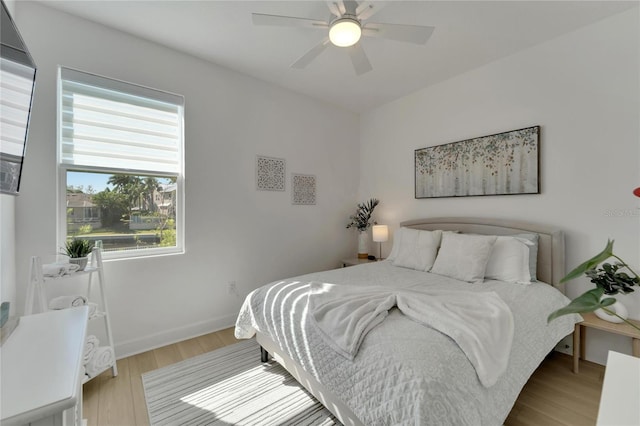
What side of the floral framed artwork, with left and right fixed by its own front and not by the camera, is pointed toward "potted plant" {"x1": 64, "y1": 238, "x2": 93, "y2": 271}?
front

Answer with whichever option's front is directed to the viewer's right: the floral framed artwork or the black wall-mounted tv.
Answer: the black wall-mounted tv

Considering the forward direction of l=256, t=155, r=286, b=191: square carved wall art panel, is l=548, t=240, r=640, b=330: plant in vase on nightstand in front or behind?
in front

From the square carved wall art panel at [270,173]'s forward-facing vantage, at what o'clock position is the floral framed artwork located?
The floral framed artwork is roughly at 11 o'clock from the square carved wall art panel.

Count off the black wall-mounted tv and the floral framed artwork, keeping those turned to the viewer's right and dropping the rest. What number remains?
1

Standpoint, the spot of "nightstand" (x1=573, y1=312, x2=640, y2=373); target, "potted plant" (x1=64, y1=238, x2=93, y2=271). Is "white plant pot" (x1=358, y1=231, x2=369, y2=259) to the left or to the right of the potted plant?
right

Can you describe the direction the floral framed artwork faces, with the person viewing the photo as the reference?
facing the viewer and to the left of the viewer

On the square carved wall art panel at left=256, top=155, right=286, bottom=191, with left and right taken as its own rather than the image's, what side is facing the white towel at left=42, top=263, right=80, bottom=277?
right

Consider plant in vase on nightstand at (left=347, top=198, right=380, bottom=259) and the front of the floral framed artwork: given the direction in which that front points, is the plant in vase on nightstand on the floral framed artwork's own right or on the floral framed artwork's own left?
on the floral framed artwork's own right

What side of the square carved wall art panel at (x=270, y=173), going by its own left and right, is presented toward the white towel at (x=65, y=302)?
right

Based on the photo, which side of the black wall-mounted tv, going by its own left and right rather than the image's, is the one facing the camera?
right

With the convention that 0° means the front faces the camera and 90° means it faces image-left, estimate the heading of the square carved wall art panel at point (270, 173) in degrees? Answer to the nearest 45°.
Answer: approximately 315°
